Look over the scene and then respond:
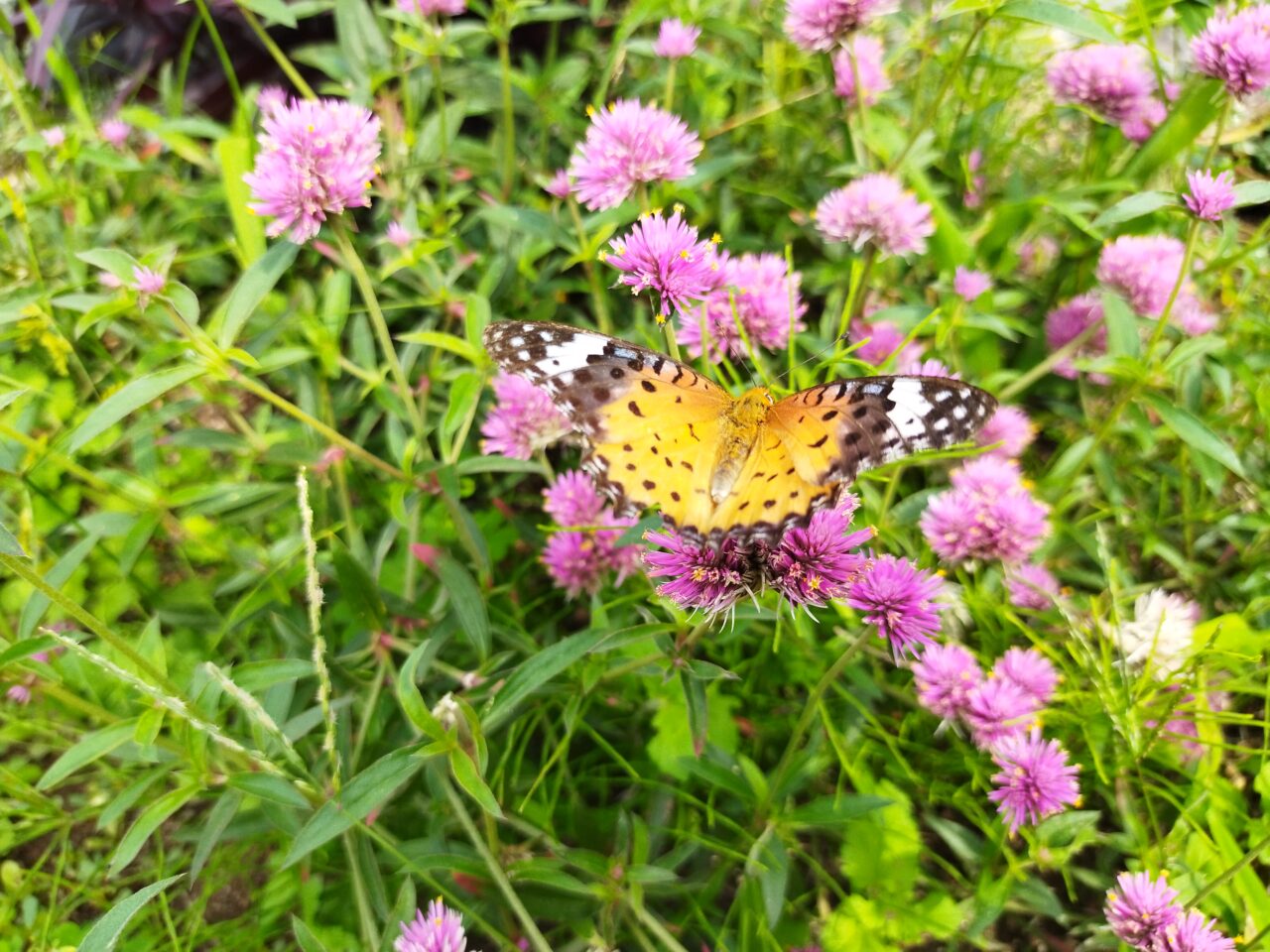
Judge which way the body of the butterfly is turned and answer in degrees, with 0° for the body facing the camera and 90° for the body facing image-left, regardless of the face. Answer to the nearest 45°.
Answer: approximately 180°

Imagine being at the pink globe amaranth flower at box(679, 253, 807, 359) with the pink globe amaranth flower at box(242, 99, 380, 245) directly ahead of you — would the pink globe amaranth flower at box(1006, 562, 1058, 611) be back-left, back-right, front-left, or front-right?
back-left
